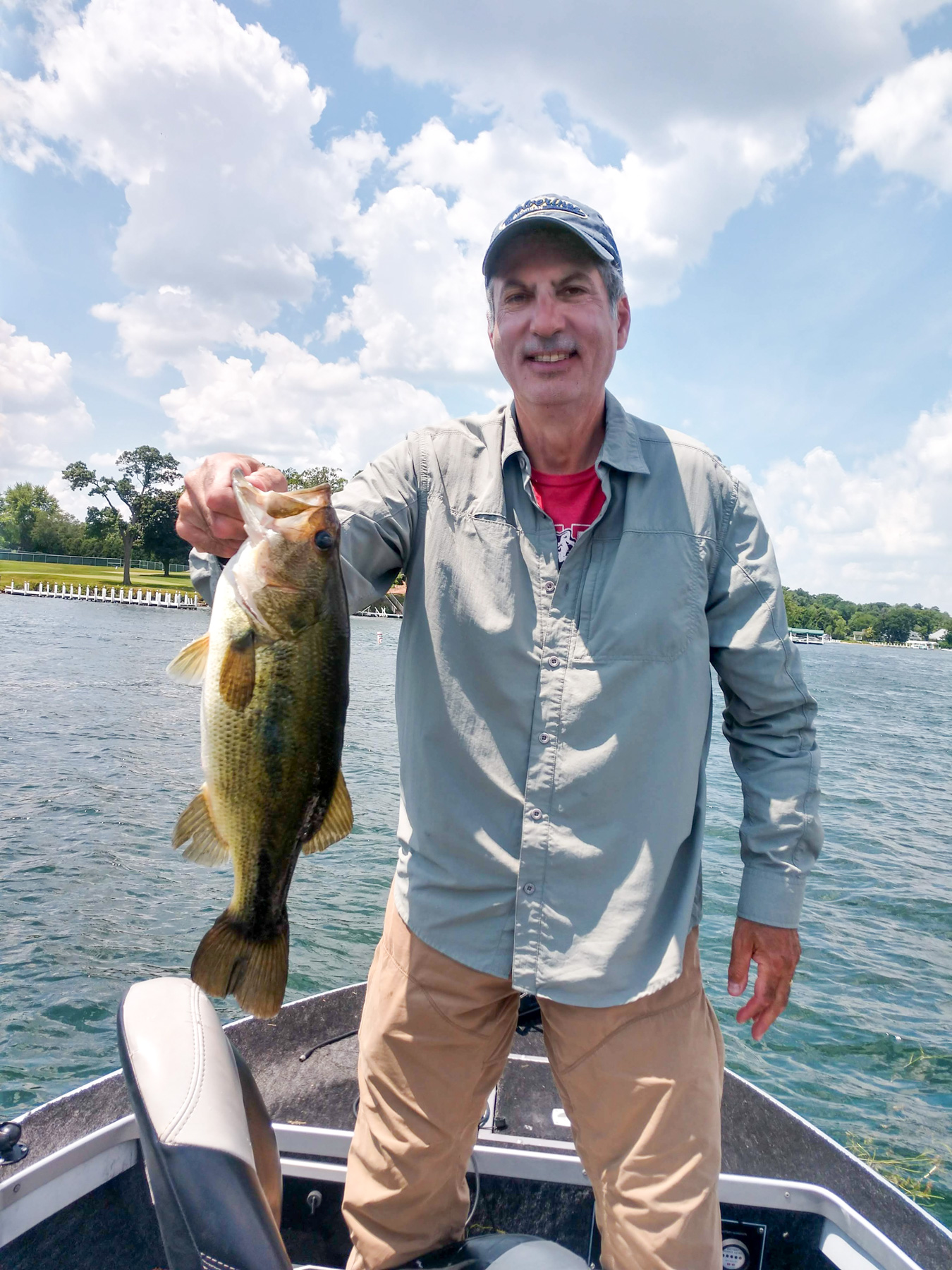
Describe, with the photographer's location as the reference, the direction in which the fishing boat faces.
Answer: facing away from the viewer

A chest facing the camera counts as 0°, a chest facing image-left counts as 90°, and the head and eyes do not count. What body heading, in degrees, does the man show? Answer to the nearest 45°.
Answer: approximately 0°
